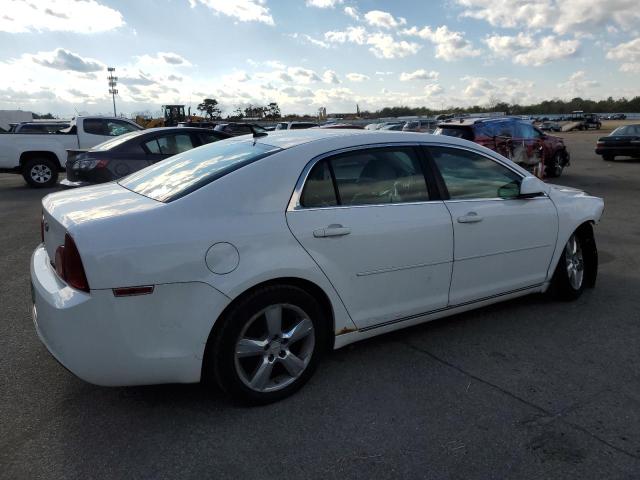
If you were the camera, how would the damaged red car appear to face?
facing away from the viewer and to the right of the viewer

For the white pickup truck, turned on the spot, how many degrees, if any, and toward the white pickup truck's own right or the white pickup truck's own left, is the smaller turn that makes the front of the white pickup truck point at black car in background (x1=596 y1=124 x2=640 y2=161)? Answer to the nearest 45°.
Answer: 0° — it already faces it

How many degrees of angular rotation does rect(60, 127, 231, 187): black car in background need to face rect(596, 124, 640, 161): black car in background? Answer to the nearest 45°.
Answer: approximately 45° to its right

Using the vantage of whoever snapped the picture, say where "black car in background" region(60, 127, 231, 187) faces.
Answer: facing away from the viewer and to the right of the viewer

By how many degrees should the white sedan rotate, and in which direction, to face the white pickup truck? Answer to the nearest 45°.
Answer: approximately 90° to its left

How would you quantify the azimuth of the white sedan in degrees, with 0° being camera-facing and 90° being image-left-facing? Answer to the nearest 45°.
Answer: approximately 225°

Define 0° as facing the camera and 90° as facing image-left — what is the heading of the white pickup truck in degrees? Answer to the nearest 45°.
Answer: approximately 270°

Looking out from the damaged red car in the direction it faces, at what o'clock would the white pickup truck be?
The white pickup truck is roughly at 7 o'clock from the damaged red car.

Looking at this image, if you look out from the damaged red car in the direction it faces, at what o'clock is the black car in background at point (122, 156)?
The black car in background is roughly at 6 o'clock from the damaged red car.
